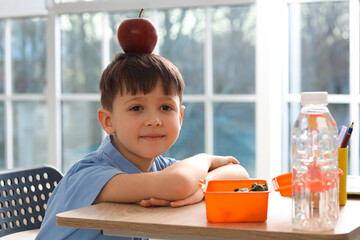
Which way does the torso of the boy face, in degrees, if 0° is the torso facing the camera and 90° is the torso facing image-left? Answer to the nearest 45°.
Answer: approximately 315°

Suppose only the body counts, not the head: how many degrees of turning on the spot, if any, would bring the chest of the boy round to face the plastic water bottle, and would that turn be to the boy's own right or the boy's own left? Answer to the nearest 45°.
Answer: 0° — they already face it
